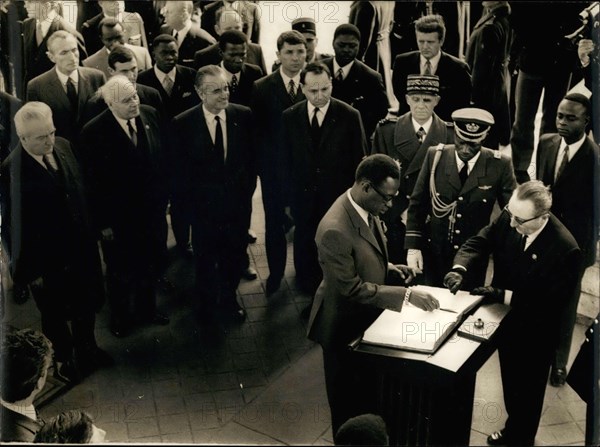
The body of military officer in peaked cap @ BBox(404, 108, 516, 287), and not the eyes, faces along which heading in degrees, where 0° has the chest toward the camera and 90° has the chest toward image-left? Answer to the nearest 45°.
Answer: approximately 0°

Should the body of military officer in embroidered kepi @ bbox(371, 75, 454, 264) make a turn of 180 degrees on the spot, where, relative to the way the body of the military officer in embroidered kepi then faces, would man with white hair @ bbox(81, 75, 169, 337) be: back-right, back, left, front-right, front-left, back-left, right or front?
left

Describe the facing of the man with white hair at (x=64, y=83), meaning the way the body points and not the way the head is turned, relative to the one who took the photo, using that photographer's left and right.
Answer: facing the viewer and to the right of the viewer

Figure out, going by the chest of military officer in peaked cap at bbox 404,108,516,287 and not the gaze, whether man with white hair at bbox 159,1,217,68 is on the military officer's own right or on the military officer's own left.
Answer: on the military officer's own right

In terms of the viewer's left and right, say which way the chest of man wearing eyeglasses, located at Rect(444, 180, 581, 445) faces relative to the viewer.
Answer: facing the viewer and to the left of the viewer

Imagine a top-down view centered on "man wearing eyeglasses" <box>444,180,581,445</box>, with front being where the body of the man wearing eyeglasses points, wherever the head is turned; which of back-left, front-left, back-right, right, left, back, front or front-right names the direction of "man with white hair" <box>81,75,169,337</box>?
front-right

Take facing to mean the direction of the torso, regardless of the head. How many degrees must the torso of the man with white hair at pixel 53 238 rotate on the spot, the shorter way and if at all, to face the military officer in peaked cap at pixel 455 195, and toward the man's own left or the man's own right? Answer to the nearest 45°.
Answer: approximately 45° to the man's own left

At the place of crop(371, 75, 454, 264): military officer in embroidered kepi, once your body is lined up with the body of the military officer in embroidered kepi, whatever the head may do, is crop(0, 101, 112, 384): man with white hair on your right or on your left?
on your right

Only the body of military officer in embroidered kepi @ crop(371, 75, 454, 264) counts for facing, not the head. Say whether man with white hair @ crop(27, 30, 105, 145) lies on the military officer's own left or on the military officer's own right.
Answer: on the military officer's own right
